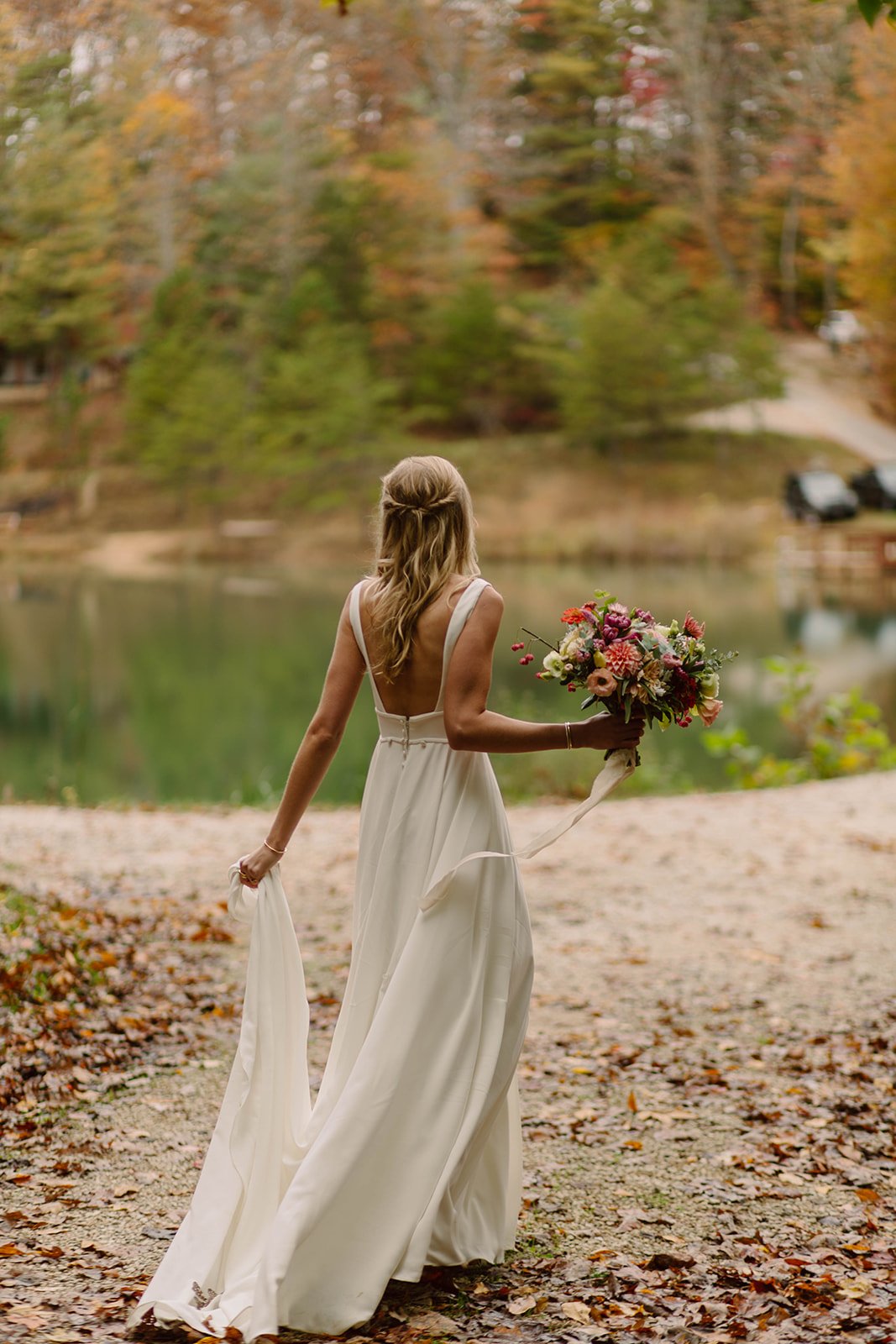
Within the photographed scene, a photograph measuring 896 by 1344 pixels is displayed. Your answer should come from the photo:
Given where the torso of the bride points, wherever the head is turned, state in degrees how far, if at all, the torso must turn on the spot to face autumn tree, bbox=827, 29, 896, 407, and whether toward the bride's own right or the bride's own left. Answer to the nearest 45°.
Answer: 0° — they already face it

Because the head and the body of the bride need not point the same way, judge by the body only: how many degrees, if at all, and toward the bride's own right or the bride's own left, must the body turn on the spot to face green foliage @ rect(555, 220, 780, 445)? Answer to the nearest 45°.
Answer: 0° — they already face it

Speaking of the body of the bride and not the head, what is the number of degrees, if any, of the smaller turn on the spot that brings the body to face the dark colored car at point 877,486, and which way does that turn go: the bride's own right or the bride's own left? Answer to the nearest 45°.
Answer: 0° — they already face it

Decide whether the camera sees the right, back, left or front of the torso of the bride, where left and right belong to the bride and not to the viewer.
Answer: back
